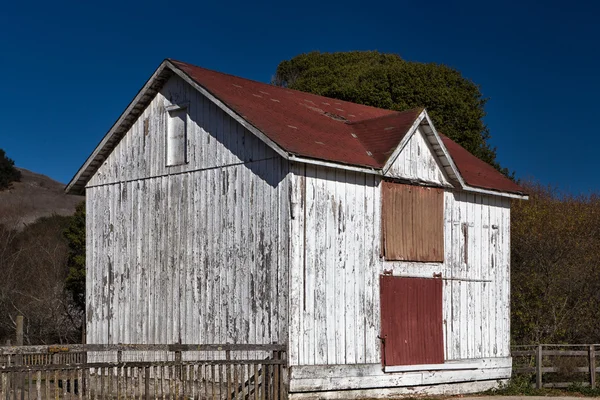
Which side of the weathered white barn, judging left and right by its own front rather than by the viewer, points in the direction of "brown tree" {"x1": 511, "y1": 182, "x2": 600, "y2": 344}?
left

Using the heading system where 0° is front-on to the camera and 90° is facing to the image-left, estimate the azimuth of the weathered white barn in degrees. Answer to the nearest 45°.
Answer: approximately 315°

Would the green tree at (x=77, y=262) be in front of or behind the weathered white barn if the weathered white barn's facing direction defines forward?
behind
